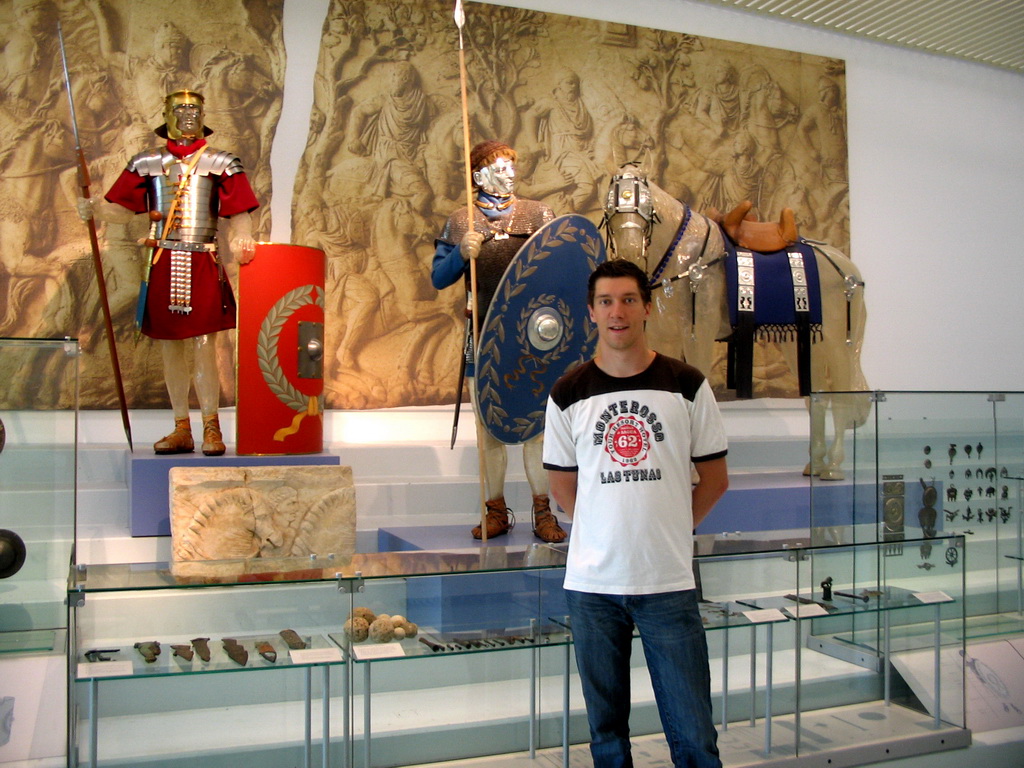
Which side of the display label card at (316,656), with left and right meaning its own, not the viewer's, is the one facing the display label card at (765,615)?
left

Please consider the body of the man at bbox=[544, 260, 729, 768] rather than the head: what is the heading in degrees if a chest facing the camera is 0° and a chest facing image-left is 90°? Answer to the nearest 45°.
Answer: approximately 0°

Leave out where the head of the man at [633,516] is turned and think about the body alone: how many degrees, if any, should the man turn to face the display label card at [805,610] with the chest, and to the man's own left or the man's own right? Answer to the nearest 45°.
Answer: approximately 135° to the man's own left

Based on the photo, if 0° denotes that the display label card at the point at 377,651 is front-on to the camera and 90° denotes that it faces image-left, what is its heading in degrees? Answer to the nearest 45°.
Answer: approximately 0°

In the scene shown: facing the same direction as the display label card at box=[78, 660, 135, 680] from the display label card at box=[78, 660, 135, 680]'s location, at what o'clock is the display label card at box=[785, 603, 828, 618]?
the display label card at box=[785, 603, 828, 618] is roughly at 9 o'clock from the display label card at box=[78, 660, 135, 680].

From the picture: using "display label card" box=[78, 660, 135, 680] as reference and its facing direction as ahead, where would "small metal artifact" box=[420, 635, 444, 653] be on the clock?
The small metal artifact is roughly at 9 o'clock from the display label card.
